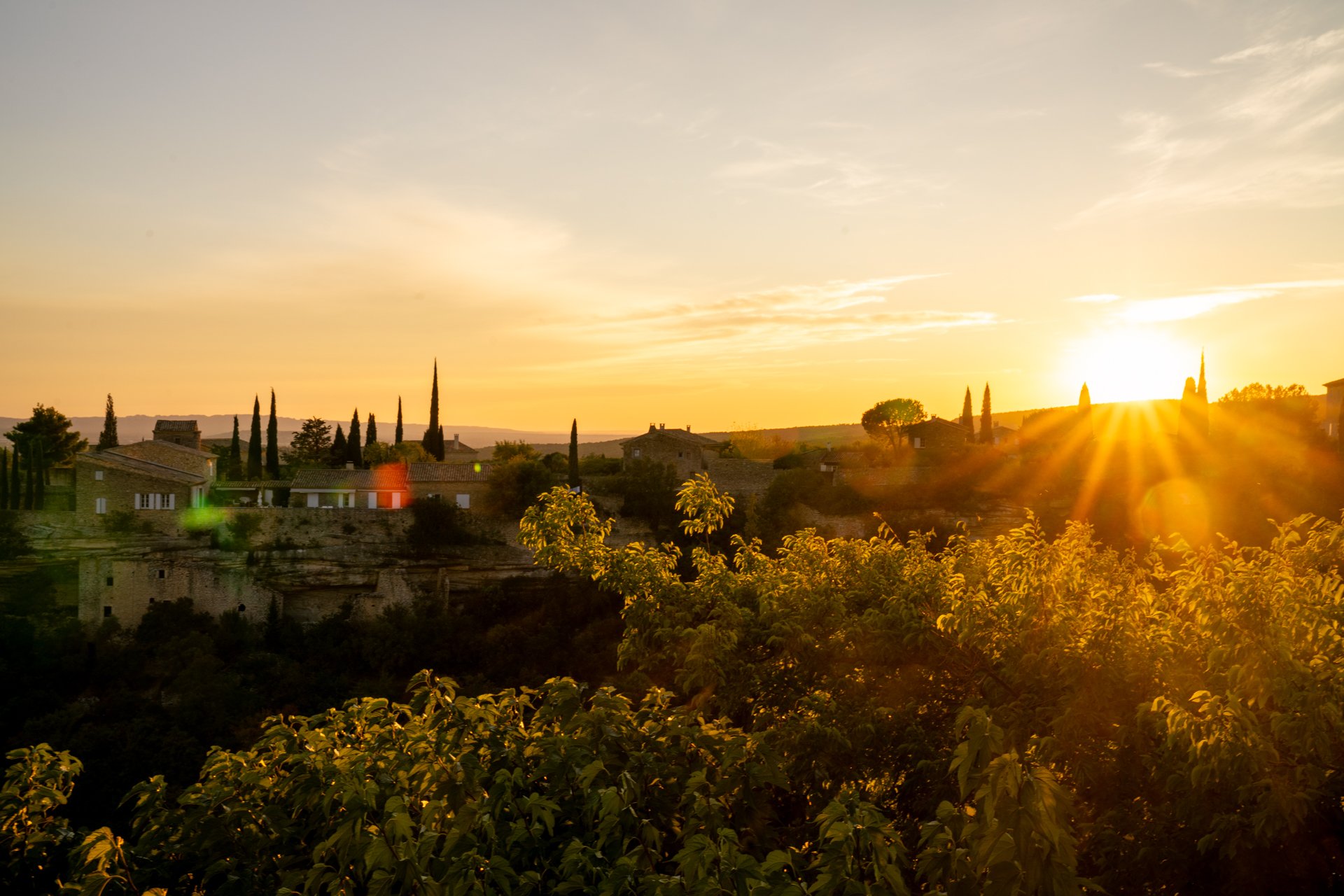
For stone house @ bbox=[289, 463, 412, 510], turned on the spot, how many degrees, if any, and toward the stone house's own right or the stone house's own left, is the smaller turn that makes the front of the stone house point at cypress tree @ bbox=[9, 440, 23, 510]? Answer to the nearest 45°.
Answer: approximately 90° to the stone house's own right

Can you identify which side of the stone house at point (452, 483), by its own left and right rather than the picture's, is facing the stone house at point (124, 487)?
right

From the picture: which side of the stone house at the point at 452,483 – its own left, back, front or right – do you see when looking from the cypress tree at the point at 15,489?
right

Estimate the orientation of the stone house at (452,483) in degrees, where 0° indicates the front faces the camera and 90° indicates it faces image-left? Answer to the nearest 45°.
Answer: approximately 0°

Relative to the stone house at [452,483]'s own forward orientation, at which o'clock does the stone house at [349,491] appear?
the stone house at [349,491] is roughly at 4 o'clock from the stone house at [452,483].

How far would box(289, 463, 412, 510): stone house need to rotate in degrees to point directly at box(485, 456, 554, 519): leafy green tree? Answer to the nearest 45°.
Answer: approximately 45° to its left

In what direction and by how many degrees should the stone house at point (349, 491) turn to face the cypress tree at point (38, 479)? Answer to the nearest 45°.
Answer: approximately 90° to its right

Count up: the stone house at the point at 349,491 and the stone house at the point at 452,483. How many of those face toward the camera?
2
